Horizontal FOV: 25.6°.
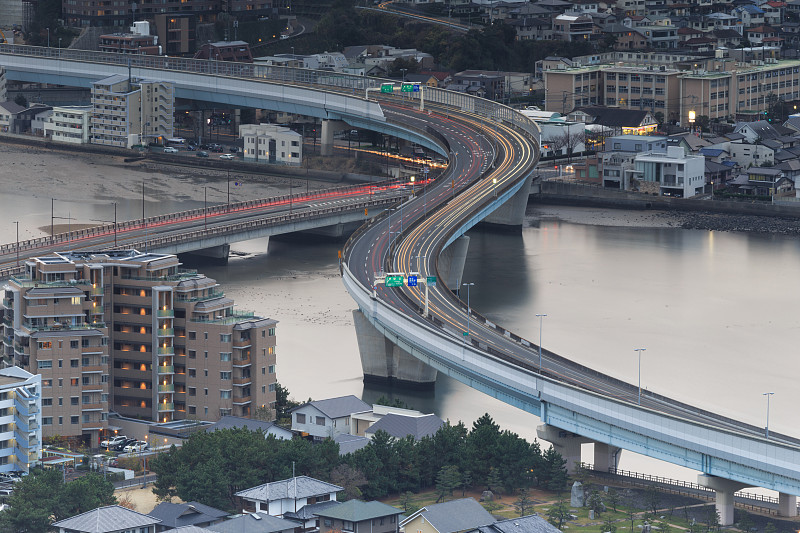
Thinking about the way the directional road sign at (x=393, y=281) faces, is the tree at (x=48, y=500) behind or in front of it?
in front

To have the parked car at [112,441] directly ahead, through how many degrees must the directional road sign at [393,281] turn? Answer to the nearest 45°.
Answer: approximately 45° to its right

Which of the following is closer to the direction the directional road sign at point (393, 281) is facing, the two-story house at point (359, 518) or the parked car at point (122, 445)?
the two-story house

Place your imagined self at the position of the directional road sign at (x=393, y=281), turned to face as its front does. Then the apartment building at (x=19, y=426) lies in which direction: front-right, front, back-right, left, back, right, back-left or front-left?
front-right

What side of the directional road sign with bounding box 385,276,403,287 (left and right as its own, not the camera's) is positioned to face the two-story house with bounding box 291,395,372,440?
front

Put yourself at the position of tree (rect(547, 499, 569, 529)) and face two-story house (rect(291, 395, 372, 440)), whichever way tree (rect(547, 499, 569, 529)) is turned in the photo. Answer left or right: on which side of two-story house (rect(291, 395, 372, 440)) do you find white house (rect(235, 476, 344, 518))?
left

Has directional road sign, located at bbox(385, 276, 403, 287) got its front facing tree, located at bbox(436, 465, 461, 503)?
yes

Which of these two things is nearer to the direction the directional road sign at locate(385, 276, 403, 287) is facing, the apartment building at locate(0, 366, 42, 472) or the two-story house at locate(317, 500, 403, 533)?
the two-story house

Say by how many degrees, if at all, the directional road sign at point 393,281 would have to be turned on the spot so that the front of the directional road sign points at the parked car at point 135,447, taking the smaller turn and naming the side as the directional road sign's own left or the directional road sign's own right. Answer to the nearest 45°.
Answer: approximately 45° to the directional road sign's own right

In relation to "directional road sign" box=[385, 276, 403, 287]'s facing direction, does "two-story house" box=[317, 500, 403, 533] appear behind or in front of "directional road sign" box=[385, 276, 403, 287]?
in front

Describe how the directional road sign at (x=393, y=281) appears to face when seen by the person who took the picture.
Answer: facing the viewer

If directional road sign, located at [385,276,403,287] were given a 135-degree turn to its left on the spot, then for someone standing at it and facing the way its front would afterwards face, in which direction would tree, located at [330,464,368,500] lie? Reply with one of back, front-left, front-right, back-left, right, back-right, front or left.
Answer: back-right
